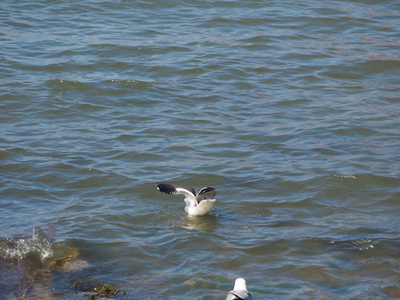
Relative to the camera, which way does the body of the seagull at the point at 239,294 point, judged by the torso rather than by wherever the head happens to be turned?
away from the camera
